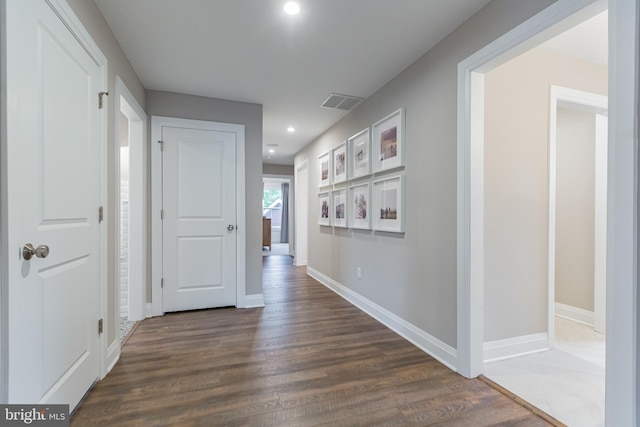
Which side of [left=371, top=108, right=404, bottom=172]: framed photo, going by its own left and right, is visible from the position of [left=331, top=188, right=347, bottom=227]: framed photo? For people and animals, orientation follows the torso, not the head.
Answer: right

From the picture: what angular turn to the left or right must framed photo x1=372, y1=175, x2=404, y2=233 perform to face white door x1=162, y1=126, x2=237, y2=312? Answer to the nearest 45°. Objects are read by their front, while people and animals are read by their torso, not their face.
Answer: approximately 45° to its right

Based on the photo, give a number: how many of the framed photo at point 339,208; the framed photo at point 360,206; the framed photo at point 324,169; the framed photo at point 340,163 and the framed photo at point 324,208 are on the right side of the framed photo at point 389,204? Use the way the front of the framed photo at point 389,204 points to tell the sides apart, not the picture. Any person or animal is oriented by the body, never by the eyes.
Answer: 5

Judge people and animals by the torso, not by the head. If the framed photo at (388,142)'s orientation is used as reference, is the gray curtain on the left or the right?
on its right

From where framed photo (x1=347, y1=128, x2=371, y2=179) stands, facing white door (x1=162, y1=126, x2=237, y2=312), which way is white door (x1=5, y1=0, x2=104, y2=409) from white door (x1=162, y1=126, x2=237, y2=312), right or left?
left

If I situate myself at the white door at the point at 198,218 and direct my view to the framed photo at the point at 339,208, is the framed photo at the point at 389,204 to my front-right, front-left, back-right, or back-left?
front-right

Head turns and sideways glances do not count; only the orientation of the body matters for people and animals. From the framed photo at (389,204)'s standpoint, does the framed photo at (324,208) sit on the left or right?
on its right

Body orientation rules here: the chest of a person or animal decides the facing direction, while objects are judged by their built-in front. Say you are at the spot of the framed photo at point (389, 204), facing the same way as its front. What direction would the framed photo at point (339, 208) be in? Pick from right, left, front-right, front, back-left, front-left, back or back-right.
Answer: right

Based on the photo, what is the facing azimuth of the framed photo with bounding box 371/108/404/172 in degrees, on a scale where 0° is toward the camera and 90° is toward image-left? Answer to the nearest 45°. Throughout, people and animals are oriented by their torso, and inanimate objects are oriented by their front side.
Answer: approximately 45°

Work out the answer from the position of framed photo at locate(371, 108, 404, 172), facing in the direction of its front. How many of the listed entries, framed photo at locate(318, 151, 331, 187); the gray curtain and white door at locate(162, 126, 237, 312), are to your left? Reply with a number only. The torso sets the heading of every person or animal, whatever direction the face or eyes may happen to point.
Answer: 0

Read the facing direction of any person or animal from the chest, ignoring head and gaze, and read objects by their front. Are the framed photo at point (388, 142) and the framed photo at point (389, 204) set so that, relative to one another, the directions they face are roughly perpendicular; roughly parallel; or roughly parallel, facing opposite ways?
roughly parallel

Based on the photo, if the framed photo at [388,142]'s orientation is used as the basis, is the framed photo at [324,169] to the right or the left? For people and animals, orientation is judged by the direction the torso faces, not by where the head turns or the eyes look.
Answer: on its right

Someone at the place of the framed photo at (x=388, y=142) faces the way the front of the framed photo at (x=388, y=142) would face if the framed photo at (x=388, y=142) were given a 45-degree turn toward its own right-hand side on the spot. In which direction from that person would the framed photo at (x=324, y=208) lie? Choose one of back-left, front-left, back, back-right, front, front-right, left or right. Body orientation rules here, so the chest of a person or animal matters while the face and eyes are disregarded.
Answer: front-right

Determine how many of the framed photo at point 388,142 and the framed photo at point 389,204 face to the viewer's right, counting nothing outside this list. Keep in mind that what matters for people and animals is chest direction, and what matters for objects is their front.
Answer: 0

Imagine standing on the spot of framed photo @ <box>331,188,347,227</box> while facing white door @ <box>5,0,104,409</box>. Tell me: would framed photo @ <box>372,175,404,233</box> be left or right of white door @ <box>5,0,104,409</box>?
left

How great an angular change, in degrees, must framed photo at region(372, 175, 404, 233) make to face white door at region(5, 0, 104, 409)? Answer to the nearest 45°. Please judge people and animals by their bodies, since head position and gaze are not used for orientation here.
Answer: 0° — it already faces it

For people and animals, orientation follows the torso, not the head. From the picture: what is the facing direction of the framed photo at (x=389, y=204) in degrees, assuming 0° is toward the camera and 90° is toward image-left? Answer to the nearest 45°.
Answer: approximately 45°
